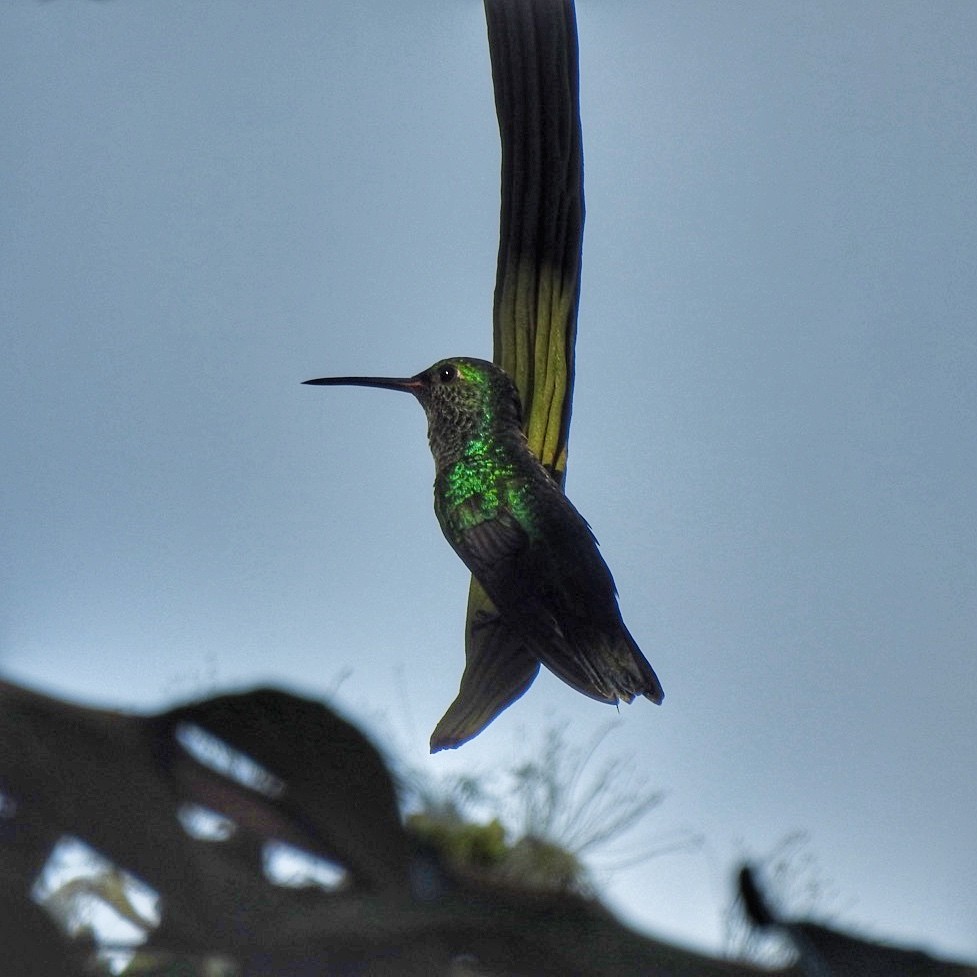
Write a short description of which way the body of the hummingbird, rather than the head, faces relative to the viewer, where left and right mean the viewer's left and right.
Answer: facing to the left of the viewer
